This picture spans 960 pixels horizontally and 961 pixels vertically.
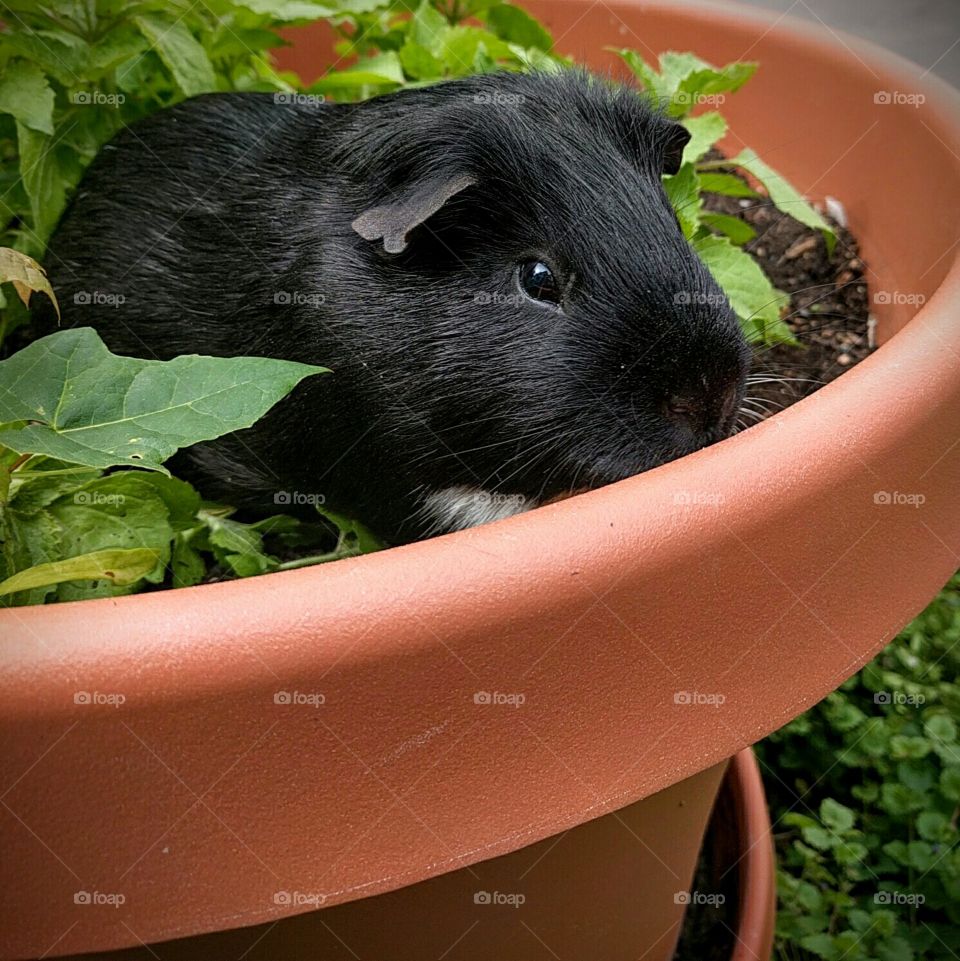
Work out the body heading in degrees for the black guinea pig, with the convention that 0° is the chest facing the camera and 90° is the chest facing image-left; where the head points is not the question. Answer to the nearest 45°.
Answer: approximately 315°
